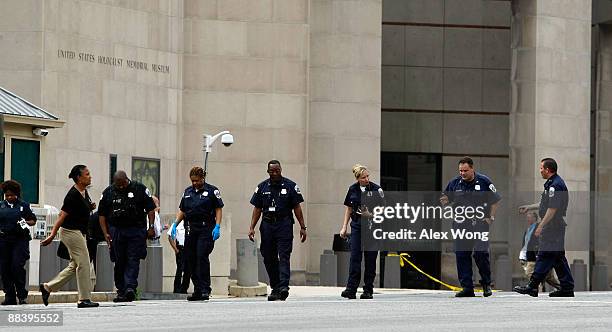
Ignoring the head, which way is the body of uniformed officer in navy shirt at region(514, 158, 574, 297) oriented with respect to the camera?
to the viewer's left

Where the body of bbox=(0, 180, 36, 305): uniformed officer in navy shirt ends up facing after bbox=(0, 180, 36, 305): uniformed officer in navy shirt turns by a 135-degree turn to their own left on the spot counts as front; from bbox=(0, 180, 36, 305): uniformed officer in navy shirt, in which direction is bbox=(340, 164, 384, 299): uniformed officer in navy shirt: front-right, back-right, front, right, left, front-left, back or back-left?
front-right

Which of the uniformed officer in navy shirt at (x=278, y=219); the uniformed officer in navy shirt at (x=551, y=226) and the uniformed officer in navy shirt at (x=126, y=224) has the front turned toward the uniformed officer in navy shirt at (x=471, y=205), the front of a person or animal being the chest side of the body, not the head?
the uniformed officer in navy shirt at (x=551, y=226)

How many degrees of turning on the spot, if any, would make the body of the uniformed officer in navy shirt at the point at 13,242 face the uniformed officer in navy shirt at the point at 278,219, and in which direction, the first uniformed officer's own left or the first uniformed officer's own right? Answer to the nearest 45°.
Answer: approximately 90° to the first uniformed officer's own left

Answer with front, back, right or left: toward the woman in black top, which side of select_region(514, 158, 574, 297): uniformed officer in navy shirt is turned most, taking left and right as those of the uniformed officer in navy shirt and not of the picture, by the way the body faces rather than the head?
front

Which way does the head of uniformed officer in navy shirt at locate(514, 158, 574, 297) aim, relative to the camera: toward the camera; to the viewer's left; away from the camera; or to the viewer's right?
to the viewer's left

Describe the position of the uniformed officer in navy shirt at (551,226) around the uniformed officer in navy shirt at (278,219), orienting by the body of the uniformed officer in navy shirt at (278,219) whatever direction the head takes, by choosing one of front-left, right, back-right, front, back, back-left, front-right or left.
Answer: left
